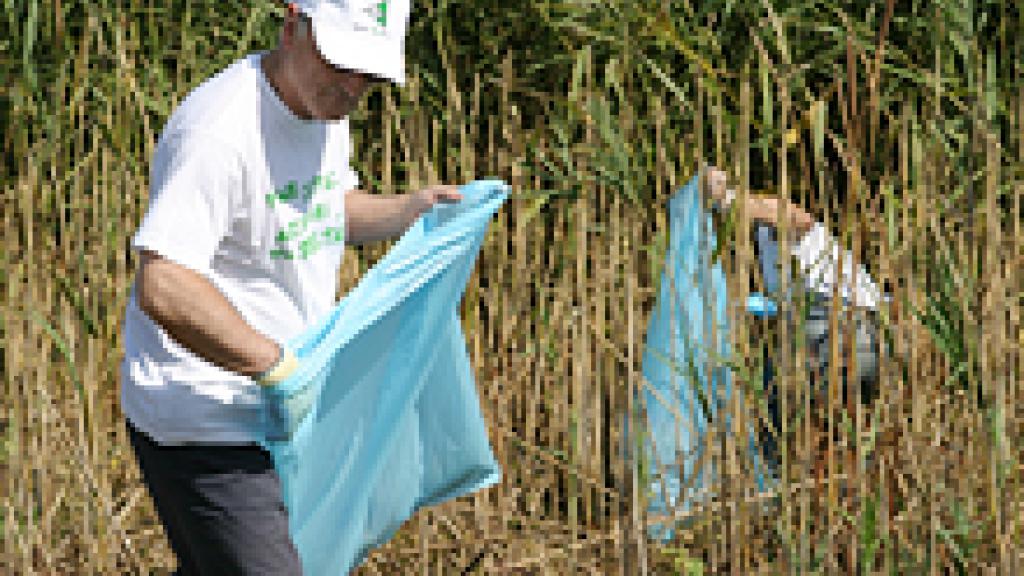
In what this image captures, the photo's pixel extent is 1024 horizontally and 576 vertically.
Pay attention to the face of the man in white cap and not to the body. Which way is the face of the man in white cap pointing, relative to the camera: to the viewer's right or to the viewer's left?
to the viewer's right

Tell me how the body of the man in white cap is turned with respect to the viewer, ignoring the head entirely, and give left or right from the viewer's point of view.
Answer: facing the viewer and to the right of the viewer
